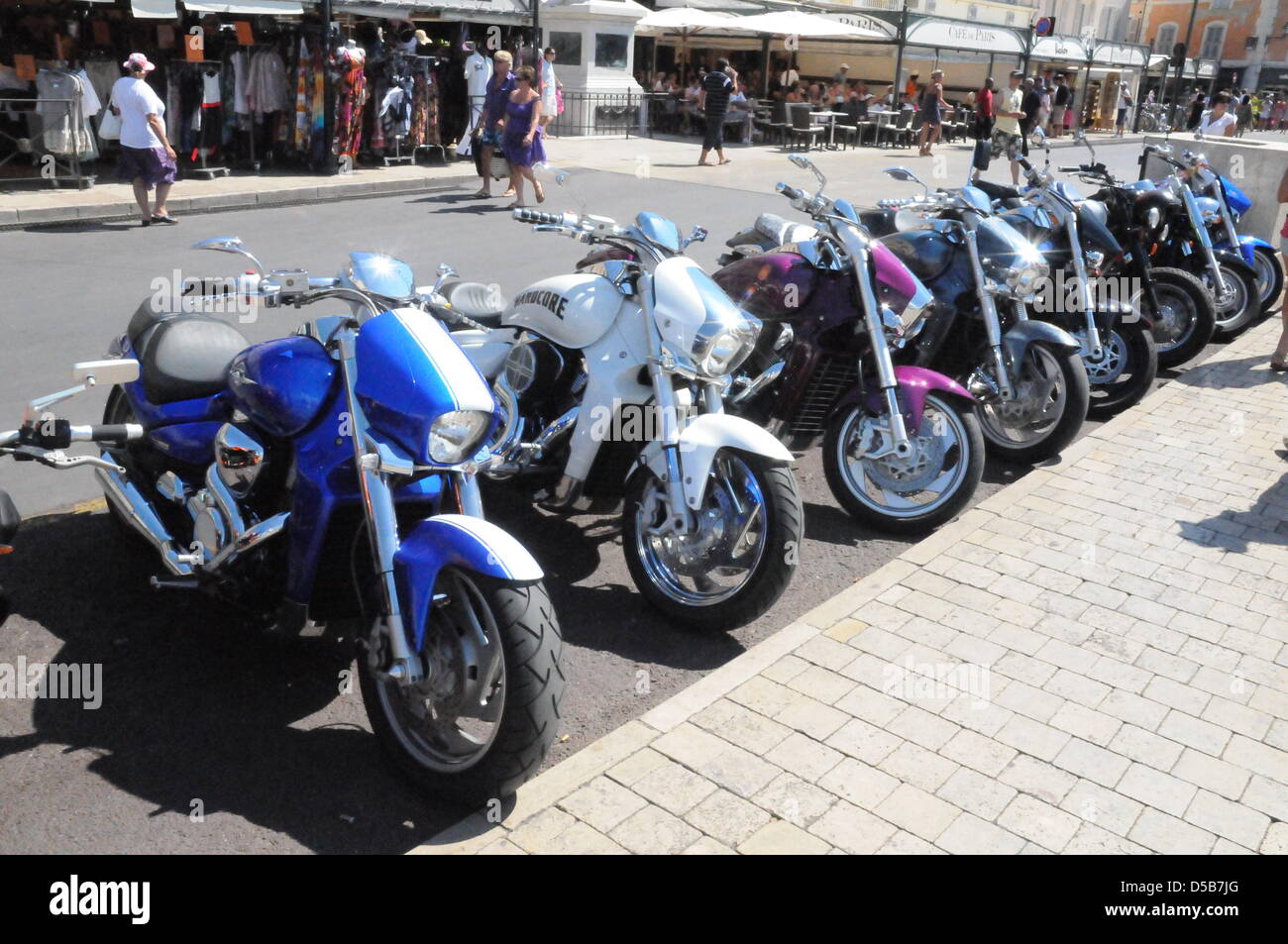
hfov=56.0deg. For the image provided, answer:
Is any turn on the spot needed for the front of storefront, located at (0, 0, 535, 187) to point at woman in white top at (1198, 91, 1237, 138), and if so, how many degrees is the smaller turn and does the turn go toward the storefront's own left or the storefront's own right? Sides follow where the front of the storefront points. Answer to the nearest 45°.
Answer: approximately 90° to the storefront's own left

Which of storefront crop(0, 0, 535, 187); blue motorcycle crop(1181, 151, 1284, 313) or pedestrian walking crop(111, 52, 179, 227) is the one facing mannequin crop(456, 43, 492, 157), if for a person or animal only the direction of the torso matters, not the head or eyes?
the pedestrian walking

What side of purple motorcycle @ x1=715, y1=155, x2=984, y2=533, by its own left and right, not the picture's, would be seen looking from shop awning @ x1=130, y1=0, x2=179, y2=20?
back

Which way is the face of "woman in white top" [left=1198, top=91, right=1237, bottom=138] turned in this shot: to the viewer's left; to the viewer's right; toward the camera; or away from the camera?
toward the camera

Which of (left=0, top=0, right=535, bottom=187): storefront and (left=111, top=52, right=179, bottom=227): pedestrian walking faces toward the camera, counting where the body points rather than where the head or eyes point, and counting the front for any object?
the storefront

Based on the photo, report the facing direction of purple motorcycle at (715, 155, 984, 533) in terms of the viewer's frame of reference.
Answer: facing the viewer and to the right of the viewer

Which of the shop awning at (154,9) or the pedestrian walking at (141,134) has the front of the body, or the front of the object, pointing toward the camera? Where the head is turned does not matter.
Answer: the shop awning

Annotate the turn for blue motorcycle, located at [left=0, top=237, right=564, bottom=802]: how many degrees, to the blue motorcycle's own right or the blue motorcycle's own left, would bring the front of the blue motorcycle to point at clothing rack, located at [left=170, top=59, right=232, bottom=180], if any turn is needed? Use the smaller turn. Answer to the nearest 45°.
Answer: approximately 135° to the blue motorcycle's own left

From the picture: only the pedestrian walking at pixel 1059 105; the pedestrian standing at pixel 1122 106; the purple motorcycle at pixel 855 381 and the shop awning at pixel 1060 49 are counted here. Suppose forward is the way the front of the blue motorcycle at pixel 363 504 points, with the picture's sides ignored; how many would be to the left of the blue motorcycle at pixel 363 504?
4

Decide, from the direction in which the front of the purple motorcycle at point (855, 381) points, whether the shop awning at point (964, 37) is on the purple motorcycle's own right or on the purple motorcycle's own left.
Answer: on the purple motorcycle's own left

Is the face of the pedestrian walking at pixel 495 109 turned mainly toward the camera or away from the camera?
toward the camera

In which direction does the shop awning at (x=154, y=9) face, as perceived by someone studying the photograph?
facing the viewer

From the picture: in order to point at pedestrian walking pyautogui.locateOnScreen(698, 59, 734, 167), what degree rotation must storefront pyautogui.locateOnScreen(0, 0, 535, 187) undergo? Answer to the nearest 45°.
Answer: approximately 90° to its left

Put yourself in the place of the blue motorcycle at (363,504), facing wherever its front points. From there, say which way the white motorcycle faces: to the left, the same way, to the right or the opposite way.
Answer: the same way

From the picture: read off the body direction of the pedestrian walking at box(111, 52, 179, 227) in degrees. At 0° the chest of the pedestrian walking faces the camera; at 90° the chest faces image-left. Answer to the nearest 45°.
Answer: approximately 225°

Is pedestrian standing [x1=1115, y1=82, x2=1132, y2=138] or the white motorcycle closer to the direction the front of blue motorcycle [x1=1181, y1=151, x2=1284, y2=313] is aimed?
the white motorcycle

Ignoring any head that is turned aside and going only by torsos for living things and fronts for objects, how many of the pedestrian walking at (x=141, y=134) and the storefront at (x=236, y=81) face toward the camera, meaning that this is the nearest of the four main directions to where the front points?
1

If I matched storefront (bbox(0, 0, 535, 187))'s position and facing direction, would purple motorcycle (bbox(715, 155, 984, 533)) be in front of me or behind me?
in front

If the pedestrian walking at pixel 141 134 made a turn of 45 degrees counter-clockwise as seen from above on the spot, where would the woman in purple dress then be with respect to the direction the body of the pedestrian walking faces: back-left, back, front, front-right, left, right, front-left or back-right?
right
